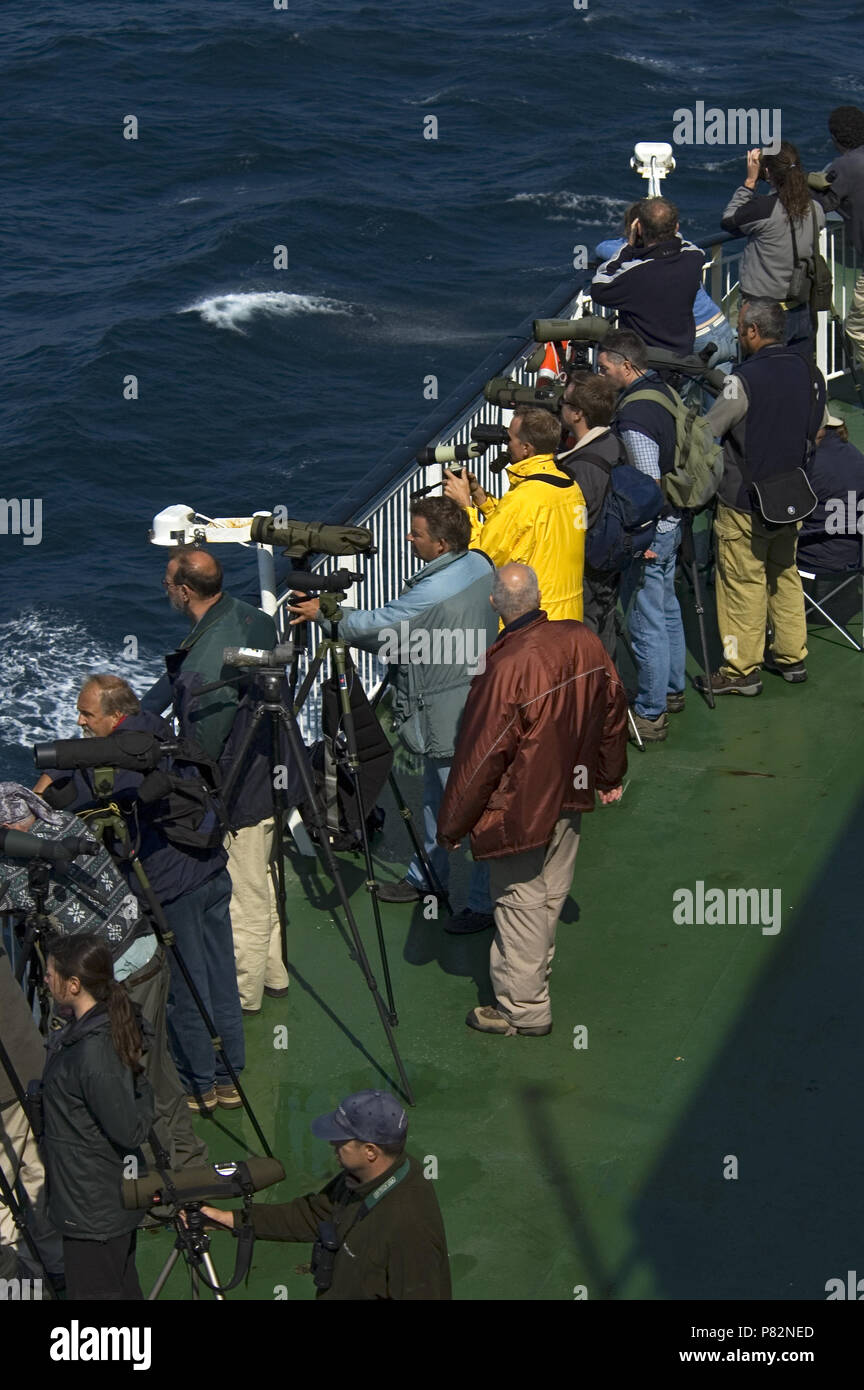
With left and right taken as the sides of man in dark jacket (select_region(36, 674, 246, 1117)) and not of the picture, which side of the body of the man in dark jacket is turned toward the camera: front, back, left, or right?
left

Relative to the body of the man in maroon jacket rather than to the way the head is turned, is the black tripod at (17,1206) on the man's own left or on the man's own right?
on the man's own left

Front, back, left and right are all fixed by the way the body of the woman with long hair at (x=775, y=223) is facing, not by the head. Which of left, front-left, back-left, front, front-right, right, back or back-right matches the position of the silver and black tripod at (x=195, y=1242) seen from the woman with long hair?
back-left

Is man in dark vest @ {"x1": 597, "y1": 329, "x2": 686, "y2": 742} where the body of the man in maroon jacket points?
no

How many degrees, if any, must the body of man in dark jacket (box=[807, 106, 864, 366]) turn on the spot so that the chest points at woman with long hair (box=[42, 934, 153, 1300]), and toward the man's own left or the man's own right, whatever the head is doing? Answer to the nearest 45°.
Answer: approximately 135° to the man's own left

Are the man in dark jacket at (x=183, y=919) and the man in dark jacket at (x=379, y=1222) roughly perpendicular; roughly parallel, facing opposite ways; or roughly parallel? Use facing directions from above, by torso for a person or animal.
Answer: roughly parallel

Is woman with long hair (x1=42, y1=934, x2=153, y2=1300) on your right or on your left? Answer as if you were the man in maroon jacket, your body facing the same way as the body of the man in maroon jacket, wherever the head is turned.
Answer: on your left

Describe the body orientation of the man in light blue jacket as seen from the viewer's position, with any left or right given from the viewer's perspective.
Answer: facing to the left of the viewer

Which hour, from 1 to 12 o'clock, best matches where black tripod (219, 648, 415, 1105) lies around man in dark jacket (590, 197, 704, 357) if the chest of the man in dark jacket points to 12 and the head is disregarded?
The black tripod is roughly at 8 o'clock from the man in dark jacket.

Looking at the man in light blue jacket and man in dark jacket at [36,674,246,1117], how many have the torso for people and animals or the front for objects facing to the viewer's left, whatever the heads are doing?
2

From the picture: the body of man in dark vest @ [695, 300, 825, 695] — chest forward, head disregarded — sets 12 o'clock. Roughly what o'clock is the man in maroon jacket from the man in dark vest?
The man in maroon jacket is roughly at 8 o'clock from the man in dark vest.

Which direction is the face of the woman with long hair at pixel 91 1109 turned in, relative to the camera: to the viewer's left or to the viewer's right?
to the viewer's left

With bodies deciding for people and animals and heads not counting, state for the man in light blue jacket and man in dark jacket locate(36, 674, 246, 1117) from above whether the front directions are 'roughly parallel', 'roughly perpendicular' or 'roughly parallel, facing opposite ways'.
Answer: roughly parallel

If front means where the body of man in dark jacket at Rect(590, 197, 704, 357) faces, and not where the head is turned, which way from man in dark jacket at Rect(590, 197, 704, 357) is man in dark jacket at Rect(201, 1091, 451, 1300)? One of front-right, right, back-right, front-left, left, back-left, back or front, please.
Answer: back-left

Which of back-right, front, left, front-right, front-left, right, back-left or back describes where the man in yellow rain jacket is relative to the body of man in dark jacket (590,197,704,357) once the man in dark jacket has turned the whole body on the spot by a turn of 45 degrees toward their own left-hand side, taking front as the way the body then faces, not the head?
left

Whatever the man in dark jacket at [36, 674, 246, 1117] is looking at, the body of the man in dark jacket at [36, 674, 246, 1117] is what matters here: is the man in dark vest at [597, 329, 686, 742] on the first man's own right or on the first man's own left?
on the first man's own right

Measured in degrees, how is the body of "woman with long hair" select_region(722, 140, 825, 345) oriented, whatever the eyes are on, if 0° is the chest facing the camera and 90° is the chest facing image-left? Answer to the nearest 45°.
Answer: approximately 135°
